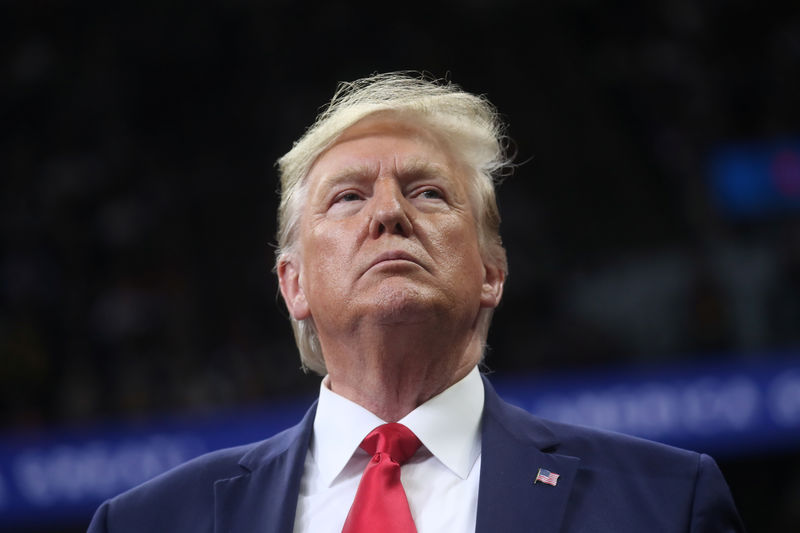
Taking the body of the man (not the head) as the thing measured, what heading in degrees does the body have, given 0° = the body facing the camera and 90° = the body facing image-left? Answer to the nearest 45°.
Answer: approximately 0°
